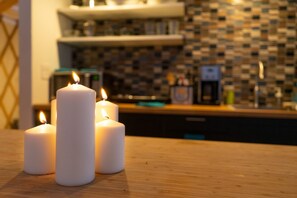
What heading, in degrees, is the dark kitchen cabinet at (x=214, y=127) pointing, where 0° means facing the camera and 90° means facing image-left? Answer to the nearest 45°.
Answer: approximately 0°

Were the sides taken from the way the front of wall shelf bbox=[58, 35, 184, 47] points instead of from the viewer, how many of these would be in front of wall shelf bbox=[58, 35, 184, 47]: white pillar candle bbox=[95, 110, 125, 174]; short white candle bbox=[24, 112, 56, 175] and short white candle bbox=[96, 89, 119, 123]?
3

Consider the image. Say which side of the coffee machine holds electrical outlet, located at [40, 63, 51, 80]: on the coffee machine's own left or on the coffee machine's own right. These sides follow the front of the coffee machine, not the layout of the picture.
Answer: on the coffee machine's own right

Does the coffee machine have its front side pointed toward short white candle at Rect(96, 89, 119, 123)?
yes

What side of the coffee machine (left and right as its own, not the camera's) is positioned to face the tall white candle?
front

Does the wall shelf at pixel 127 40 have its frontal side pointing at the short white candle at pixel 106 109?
yes

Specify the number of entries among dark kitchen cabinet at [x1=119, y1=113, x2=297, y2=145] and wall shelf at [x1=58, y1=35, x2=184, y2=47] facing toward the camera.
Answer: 2

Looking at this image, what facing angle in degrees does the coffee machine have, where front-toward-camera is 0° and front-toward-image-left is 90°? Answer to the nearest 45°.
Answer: approximately 0°

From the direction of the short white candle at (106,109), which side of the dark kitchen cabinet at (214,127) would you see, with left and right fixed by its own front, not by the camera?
front

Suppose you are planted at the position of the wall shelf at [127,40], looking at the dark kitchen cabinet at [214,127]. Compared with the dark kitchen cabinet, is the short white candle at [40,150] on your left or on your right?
right
